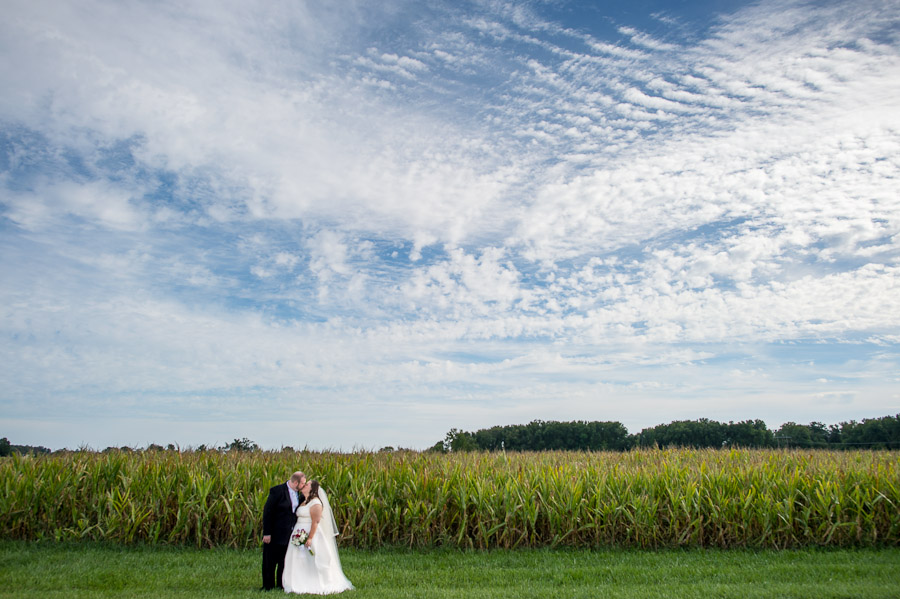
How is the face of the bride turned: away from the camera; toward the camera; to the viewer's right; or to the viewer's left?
to the viewer's left

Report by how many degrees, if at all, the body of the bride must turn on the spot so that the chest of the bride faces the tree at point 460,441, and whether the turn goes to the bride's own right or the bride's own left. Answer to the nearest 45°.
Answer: approximately 90° to the bride's own right

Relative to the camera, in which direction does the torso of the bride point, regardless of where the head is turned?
to the viewer's left
